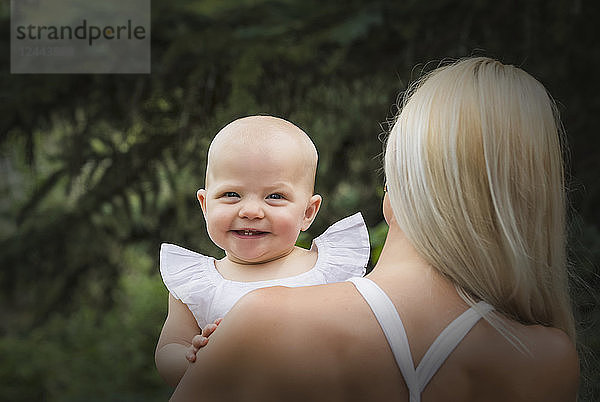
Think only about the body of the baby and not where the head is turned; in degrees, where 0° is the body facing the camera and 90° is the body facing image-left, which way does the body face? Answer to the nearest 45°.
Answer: approximately 0°

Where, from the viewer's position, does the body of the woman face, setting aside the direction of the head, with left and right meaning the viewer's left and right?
facing away from the viewer
